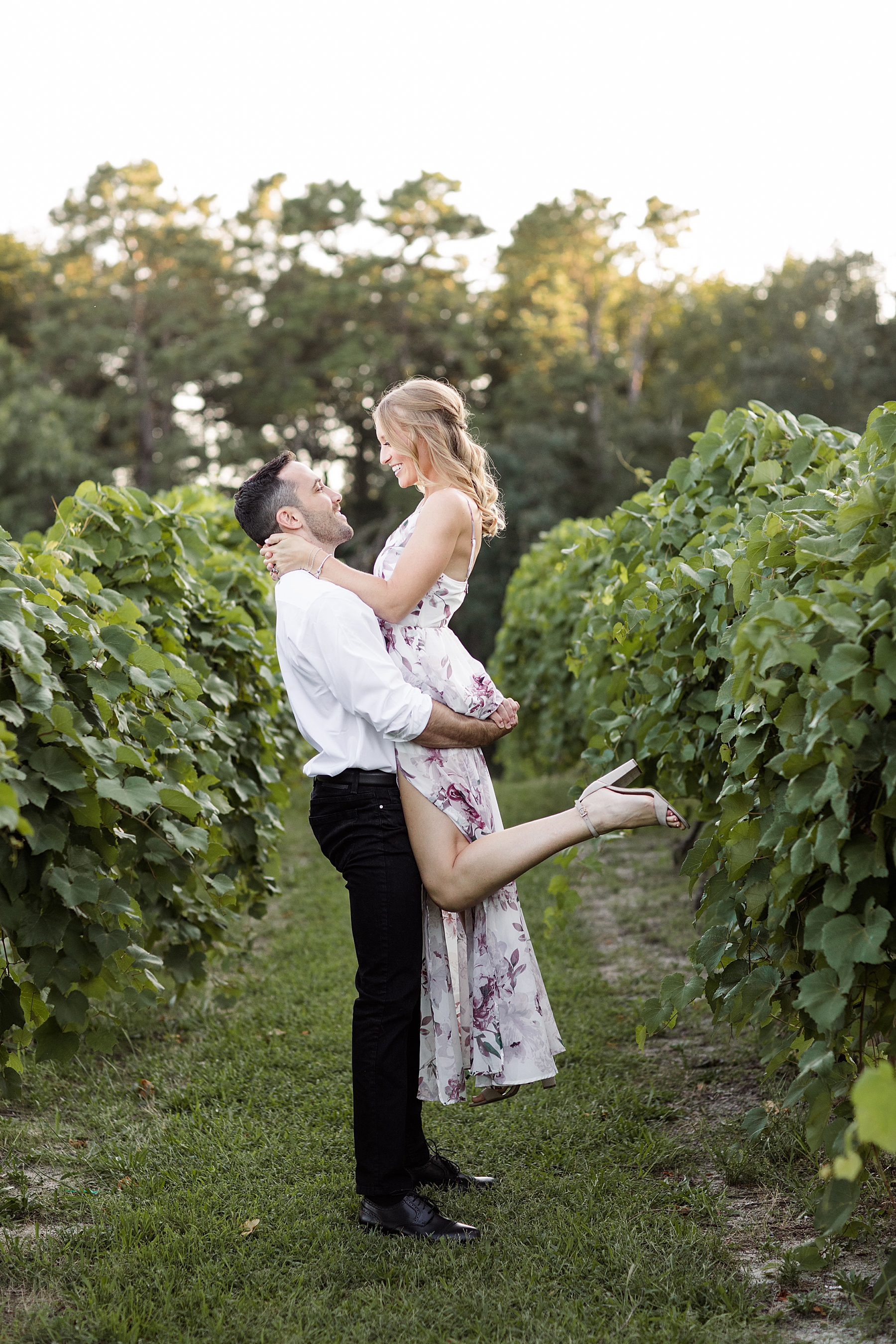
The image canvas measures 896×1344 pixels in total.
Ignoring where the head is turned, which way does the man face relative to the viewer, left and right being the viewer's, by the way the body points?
facing to the right of the viewer

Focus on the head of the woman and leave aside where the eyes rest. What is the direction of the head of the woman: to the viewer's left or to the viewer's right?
to the viewer's left

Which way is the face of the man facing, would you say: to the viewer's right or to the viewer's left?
to the viewer's right

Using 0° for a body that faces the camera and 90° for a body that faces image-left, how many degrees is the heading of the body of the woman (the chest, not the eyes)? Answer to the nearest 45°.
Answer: approximately 90°
